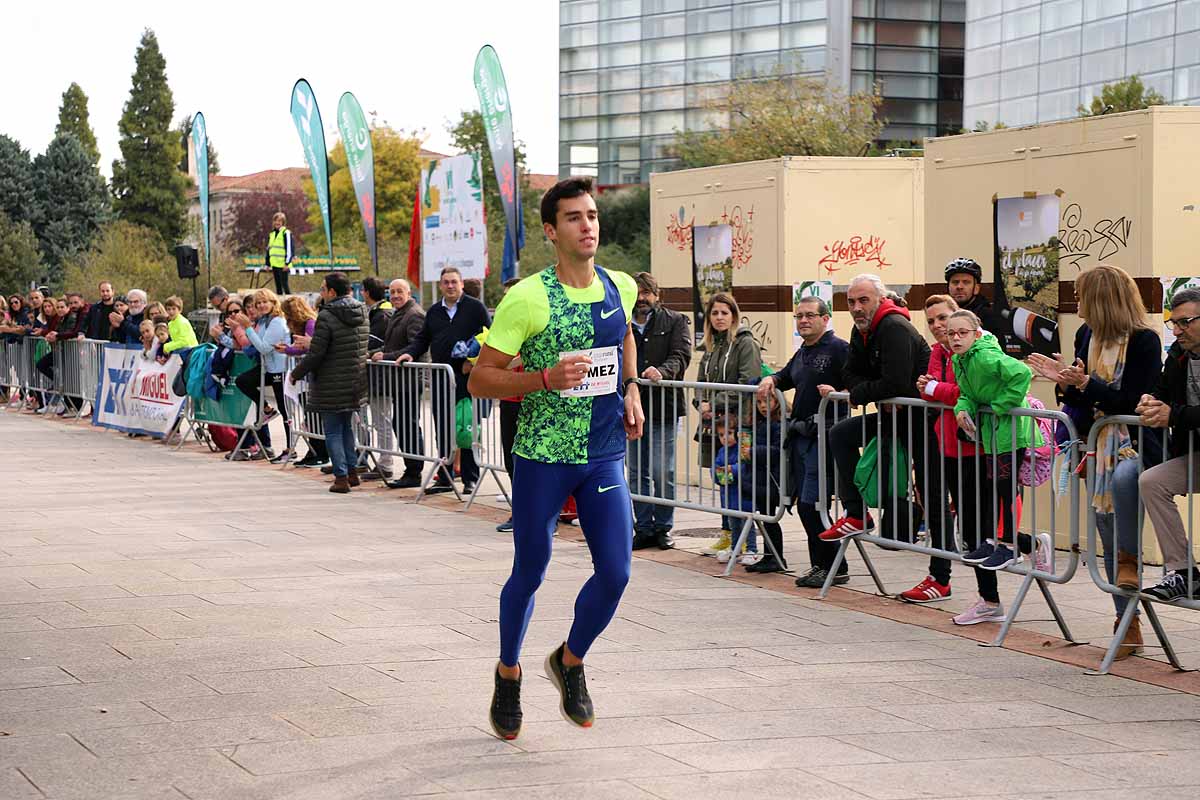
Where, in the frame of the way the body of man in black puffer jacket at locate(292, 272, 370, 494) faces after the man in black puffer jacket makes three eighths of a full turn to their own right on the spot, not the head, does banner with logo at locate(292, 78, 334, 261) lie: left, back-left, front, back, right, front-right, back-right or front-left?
left

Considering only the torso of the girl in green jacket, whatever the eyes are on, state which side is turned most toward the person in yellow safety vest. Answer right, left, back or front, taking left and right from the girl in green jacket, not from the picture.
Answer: right

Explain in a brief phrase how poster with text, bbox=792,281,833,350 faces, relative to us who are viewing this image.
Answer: facing the viewer

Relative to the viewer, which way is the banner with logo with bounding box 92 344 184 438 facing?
toward the camera

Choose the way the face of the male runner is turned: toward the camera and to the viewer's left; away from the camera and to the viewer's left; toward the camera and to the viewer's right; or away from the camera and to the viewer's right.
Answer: toward the camera and to the viewer's right

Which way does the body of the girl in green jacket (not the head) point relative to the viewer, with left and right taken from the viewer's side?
facing the viewer and to the left of the viewer

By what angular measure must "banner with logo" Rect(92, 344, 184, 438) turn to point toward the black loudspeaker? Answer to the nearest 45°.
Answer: approximately 180°

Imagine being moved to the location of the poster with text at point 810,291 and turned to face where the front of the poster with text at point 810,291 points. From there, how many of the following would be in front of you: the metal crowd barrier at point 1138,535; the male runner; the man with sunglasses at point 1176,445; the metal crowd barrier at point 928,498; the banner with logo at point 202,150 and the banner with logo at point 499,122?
4

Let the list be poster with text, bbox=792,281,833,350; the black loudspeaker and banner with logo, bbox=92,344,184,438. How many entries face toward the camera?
3

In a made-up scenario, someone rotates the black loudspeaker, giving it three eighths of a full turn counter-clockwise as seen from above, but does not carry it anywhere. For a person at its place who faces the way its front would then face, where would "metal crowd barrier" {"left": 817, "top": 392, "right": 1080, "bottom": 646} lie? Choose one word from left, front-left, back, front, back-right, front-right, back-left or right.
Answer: back-right

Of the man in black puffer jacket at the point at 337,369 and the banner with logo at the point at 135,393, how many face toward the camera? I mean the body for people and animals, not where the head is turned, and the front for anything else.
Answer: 1
